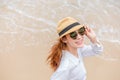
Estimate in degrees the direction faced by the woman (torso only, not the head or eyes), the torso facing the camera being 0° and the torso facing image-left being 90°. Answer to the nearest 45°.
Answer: approximately 315°
